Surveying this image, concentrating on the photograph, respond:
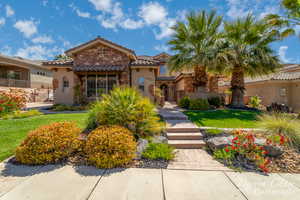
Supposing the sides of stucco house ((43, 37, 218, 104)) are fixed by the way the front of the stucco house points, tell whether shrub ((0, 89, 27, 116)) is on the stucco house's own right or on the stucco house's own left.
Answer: on the stucco house's own right

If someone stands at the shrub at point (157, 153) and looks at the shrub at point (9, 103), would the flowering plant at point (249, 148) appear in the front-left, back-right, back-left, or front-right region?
back-right

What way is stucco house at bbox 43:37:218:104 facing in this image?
toward the camera

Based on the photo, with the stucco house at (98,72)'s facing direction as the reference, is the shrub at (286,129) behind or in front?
in front

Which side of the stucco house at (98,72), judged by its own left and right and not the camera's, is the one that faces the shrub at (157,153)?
front

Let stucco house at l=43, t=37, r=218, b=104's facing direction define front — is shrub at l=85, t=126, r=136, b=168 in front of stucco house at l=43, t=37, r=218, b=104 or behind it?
in front

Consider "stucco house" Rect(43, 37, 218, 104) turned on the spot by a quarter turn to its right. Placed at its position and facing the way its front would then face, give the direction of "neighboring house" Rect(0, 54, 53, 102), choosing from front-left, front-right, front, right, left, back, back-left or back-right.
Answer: front-right

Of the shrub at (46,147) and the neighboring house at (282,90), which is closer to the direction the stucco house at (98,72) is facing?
the shrub

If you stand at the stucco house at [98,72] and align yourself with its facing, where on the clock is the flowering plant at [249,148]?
The flowering plant is roughly at 11 o'clock from the stucco house.

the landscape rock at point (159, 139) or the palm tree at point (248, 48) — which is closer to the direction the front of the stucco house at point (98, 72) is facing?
the landscape rock

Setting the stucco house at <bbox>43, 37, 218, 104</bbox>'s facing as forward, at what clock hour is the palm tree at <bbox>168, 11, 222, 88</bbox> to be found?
The palm tree is roughly at 10 o'clock from the stucco house.

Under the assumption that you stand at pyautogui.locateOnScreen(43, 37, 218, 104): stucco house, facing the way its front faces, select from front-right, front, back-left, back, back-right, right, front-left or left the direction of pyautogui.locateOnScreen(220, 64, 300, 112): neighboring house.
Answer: left

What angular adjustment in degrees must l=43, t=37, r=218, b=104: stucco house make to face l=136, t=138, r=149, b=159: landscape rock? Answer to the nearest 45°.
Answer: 0° — it already faces it

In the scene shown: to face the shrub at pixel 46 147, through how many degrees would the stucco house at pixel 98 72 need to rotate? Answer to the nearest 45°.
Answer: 0° — it already faces it

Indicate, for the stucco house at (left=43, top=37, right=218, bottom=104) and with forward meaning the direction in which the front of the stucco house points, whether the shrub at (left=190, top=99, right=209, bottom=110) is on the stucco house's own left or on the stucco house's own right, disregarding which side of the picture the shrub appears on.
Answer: on the stucco house's own left

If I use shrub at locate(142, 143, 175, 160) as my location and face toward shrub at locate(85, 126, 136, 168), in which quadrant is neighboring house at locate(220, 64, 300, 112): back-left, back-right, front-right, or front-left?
back-right
